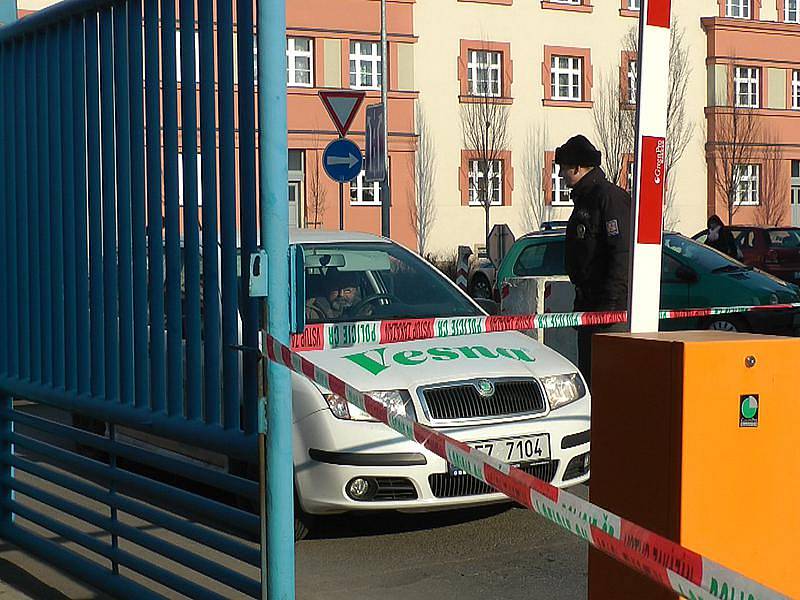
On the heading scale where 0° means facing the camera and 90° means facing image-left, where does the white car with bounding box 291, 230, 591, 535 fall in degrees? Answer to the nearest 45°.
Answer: approximately 315°

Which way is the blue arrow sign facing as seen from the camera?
toward the camera

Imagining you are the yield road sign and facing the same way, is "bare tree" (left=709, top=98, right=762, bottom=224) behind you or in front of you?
behind

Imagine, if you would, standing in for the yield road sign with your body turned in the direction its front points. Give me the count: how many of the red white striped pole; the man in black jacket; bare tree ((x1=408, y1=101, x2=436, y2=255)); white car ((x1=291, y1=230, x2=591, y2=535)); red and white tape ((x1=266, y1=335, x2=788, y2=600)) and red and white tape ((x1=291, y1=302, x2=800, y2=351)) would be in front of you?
5

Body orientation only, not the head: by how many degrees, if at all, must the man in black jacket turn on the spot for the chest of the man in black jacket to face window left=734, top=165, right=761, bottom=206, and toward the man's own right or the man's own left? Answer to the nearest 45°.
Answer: approximately 90° to the man's own right

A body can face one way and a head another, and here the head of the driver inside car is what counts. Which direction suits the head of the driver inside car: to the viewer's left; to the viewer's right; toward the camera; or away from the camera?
toward the camera

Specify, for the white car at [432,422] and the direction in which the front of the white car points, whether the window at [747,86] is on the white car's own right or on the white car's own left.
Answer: on the white car's own left

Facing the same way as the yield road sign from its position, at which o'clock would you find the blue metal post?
The blue metal post is roughly at 12 o'clock from the yield road sign.

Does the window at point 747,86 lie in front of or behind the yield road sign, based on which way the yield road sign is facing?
behind

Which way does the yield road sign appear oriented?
toward the camera

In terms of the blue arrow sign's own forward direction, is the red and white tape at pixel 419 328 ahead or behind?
ahead

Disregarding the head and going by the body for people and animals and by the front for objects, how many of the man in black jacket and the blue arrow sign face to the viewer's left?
1

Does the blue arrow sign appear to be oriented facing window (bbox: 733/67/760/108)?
no

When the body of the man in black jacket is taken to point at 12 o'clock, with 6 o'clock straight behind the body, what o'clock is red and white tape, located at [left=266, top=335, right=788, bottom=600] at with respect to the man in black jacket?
The red and white tape is roughly at 9 o'clock from the man in black jacket.

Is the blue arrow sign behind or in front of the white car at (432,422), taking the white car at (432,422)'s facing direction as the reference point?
behind

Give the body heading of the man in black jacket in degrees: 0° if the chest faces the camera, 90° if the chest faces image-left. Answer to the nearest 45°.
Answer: approximately 90°

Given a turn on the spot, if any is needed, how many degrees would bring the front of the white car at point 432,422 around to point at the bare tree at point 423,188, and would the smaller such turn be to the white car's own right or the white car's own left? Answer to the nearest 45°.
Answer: approximately 135° to the white car's own left

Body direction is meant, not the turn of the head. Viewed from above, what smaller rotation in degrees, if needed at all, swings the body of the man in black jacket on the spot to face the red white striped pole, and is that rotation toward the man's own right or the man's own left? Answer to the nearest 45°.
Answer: approximately 90° to the man's own left

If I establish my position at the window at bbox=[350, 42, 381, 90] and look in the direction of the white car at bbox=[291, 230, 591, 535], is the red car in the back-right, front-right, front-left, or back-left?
front-left
